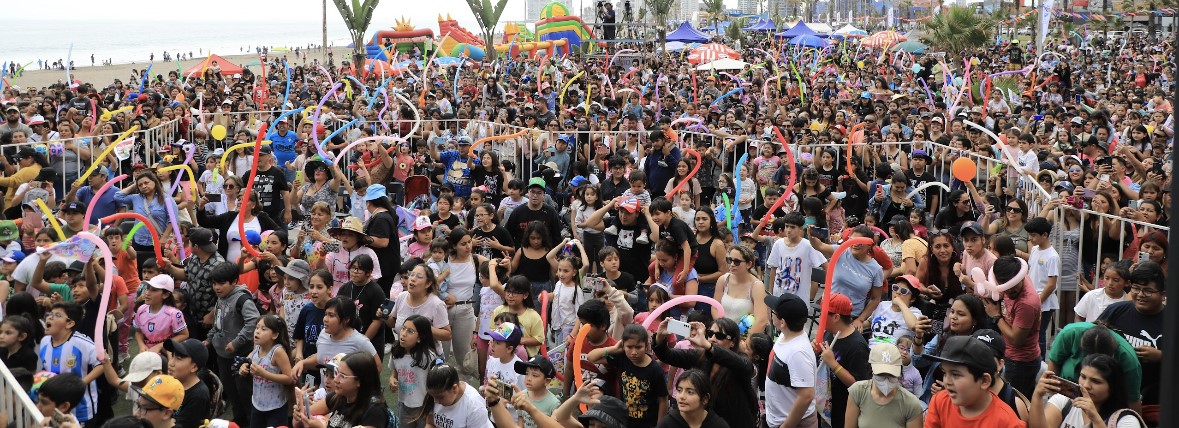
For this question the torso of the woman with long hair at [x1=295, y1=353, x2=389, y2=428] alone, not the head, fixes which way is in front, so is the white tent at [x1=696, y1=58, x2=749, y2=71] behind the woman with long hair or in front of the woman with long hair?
behind

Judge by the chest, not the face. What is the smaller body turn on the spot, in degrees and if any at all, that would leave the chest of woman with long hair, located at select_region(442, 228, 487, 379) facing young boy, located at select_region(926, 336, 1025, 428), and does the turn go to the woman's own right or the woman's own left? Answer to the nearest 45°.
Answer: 0° — they already face them

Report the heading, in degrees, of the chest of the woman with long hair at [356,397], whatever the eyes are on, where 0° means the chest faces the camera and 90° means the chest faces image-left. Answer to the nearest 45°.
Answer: approximately 45°

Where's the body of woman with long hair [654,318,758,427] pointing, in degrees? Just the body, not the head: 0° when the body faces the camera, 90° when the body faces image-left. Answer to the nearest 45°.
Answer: approximately 45°

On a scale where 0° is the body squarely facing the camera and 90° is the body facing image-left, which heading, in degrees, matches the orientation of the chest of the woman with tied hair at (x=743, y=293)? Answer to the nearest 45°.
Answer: approximately 45°

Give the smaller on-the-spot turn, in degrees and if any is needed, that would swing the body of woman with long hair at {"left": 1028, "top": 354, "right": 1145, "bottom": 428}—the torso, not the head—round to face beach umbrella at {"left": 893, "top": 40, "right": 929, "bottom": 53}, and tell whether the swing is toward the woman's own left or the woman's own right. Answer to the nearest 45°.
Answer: approximately 135° to the woman's own right

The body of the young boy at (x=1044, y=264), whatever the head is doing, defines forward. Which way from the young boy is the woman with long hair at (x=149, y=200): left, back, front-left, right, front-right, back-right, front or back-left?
front-right

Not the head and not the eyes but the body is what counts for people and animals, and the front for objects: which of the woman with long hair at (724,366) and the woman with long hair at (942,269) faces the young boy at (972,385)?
the woman with long hair at (942,269)

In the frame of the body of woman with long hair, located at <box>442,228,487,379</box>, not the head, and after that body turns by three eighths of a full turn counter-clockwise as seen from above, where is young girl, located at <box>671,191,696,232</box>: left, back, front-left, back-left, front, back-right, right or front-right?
front-right

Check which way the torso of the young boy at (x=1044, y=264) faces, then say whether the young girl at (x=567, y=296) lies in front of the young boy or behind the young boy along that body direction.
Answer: in front
